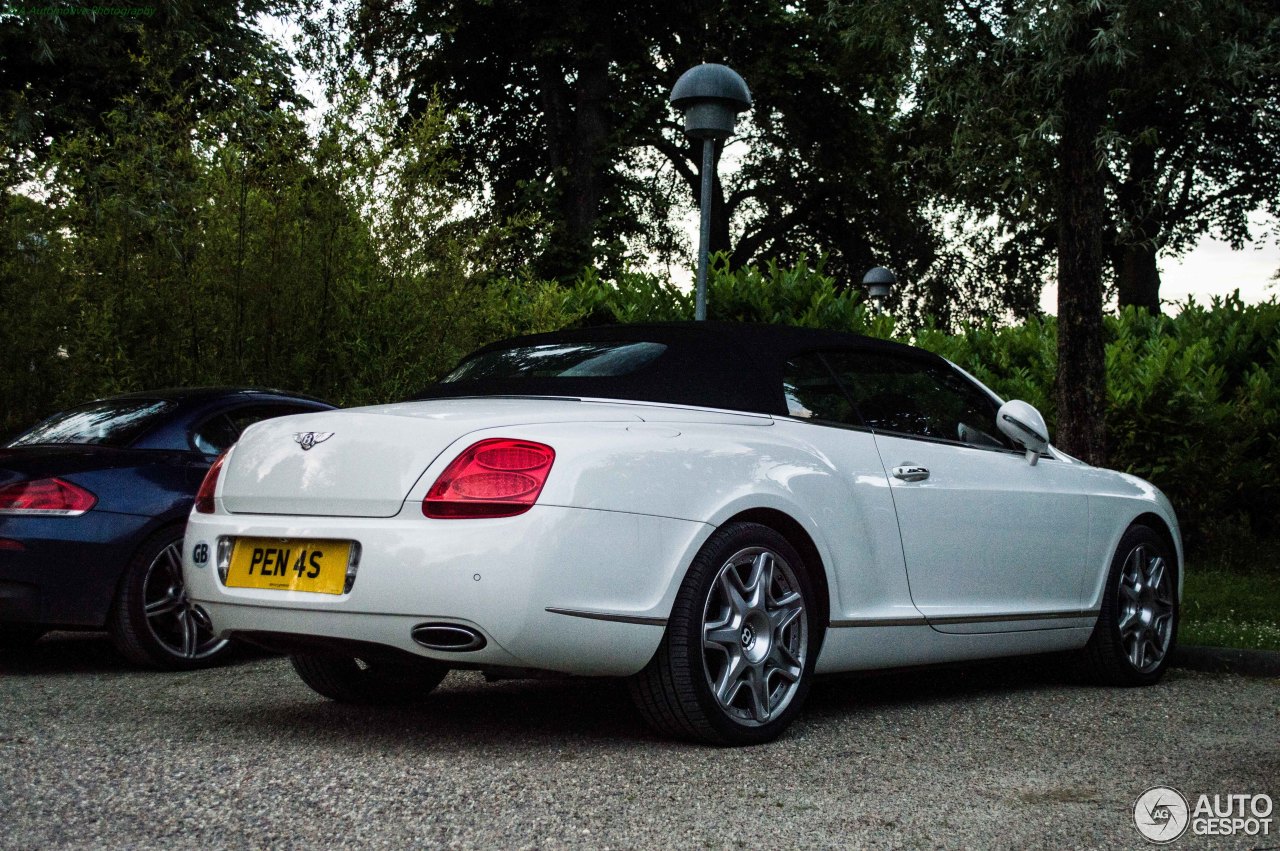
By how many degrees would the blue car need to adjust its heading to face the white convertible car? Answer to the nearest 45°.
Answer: approximately 90° to its right

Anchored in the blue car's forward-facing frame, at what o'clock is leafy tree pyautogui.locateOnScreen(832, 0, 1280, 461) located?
The leafy tree is roughly at 1 o'clock from the blue car.

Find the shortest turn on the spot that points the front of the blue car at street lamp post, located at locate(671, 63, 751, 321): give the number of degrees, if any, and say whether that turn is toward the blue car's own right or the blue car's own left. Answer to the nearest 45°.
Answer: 0° — it already faces it

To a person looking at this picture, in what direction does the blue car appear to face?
facing away from the viewer and to the right of the viewer

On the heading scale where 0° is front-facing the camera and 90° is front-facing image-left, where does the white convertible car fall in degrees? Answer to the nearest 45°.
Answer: approximately 225°

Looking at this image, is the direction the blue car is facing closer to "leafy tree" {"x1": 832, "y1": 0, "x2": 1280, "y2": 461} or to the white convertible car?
the leafy tree

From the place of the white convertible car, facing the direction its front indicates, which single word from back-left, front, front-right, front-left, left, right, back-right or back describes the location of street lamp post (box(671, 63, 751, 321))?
front-left

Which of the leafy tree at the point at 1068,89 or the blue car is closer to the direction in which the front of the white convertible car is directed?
the leafy tree

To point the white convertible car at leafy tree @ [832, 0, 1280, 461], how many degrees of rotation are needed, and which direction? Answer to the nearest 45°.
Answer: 0° — it already faces it
